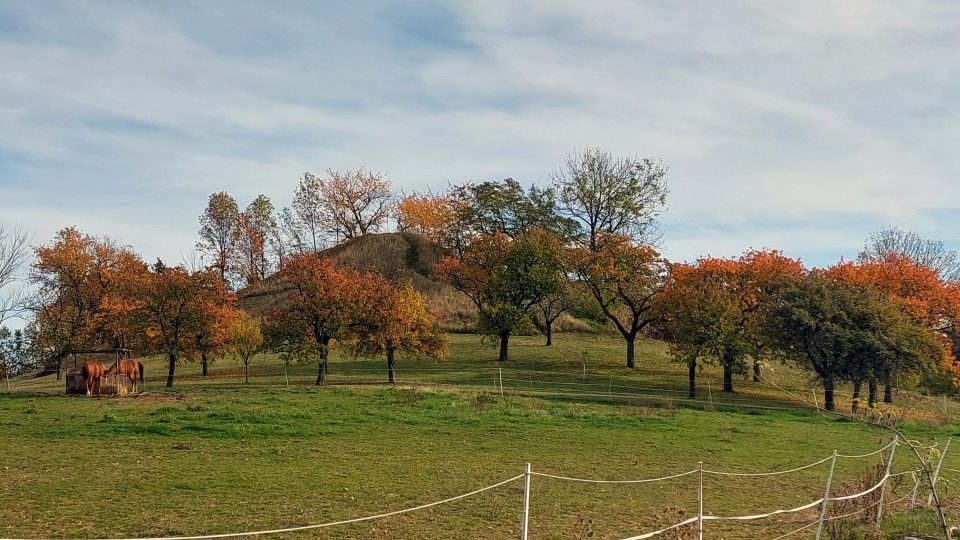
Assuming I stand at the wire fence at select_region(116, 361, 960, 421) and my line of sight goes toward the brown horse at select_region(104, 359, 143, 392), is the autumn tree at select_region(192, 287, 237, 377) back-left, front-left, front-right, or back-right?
front-right

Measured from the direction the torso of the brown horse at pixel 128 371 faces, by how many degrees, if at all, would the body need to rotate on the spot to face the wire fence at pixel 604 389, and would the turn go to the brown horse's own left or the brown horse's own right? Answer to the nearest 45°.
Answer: approximately 180°

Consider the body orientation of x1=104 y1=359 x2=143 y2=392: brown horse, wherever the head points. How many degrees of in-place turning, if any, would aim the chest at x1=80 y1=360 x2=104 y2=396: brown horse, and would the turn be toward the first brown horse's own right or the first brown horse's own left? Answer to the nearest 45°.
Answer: approximately 45° to the first brown horse's own left

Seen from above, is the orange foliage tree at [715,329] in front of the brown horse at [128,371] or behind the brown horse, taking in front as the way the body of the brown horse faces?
behind

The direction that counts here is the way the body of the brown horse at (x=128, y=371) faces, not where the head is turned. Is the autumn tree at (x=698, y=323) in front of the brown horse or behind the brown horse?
behind

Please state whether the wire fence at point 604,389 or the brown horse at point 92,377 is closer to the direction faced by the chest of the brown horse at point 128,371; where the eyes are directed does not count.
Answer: the brown horse

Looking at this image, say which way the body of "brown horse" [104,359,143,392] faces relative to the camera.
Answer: to the viewer's left
